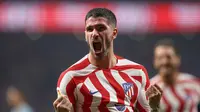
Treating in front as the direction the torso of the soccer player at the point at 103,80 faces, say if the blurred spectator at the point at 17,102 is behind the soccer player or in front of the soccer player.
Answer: behind

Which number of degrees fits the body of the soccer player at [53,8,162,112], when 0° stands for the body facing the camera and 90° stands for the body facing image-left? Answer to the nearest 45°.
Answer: approximately 0°

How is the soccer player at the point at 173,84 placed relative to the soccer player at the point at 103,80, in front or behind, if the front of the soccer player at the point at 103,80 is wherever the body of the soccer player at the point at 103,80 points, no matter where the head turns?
behind
